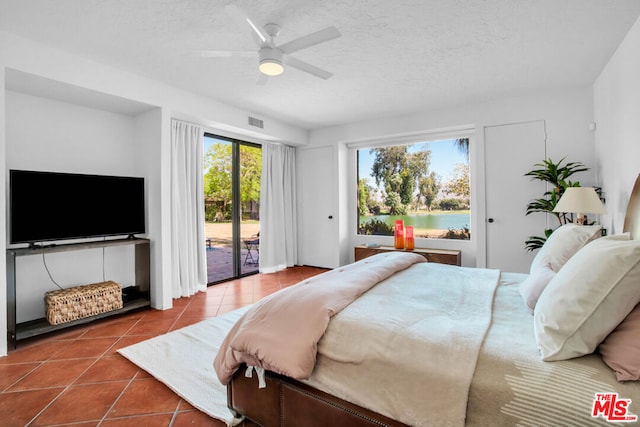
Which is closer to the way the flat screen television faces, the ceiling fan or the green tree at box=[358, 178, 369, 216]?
the ceiling fan

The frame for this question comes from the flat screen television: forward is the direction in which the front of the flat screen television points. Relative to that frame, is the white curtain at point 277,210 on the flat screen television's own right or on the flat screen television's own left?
on the flat screen television's own left

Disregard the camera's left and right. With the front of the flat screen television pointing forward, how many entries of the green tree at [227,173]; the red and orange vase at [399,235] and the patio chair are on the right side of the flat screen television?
0

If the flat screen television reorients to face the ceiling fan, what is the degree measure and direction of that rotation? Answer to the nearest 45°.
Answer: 0° — it already faces it

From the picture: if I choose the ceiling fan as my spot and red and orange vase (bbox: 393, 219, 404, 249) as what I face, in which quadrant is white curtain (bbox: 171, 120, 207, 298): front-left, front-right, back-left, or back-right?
front-left

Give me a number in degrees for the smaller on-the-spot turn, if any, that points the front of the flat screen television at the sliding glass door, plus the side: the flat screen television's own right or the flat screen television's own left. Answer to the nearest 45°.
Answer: approximately 90° to the flat screen television's own left

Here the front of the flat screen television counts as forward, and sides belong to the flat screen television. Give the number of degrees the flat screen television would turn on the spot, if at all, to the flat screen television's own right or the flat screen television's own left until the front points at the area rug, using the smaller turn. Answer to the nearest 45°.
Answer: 0° — it already faces it

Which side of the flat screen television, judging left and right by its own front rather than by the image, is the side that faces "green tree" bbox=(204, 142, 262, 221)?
left

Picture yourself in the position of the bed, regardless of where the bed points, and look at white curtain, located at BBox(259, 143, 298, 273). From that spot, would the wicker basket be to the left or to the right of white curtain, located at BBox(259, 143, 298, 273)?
left

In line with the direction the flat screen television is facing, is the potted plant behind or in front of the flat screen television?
in front

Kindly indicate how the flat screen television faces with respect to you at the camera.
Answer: facing the viewer and to the right of the viewer

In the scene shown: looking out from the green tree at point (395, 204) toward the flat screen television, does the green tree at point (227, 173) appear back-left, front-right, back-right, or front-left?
front-right
